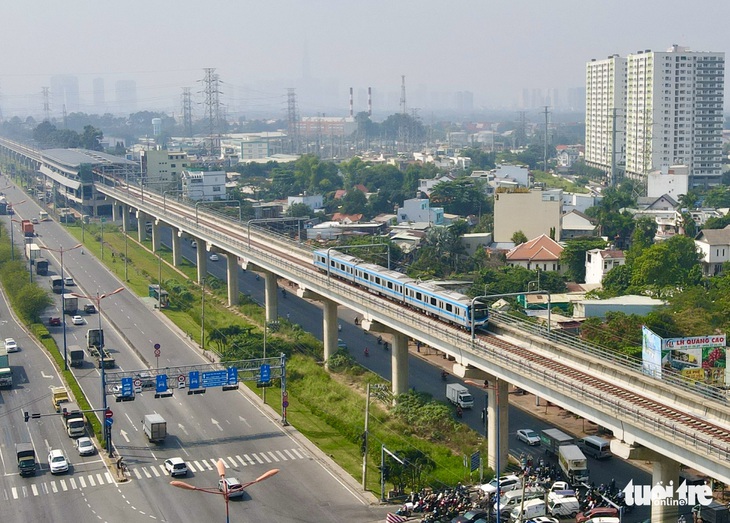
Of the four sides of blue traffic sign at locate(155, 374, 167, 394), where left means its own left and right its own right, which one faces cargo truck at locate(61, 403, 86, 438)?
right

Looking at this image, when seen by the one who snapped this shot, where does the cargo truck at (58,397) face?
facing the viewer and to the right of the viewer

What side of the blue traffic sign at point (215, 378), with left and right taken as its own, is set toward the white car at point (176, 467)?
front

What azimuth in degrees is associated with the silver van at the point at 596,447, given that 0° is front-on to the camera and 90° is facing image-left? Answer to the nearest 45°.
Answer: approximately 135°

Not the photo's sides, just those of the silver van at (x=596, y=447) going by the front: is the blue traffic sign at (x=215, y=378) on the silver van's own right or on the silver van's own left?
on the silver van's own left

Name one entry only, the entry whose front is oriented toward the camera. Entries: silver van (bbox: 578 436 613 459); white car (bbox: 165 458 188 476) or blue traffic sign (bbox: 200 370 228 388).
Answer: the blue traffic sign

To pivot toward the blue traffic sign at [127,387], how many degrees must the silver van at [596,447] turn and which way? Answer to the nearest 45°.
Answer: approximately 45° to its left

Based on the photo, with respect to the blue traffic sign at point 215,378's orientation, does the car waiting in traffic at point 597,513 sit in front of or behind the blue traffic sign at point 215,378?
in front

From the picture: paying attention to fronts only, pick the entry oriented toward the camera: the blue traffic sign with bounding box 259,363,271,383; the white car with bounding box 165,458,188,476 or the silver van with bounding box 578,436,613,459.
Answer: the blue traffic sign

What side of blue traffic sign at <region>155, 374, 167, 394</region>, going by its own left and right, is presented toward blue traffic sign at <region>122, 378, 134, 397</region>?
right
